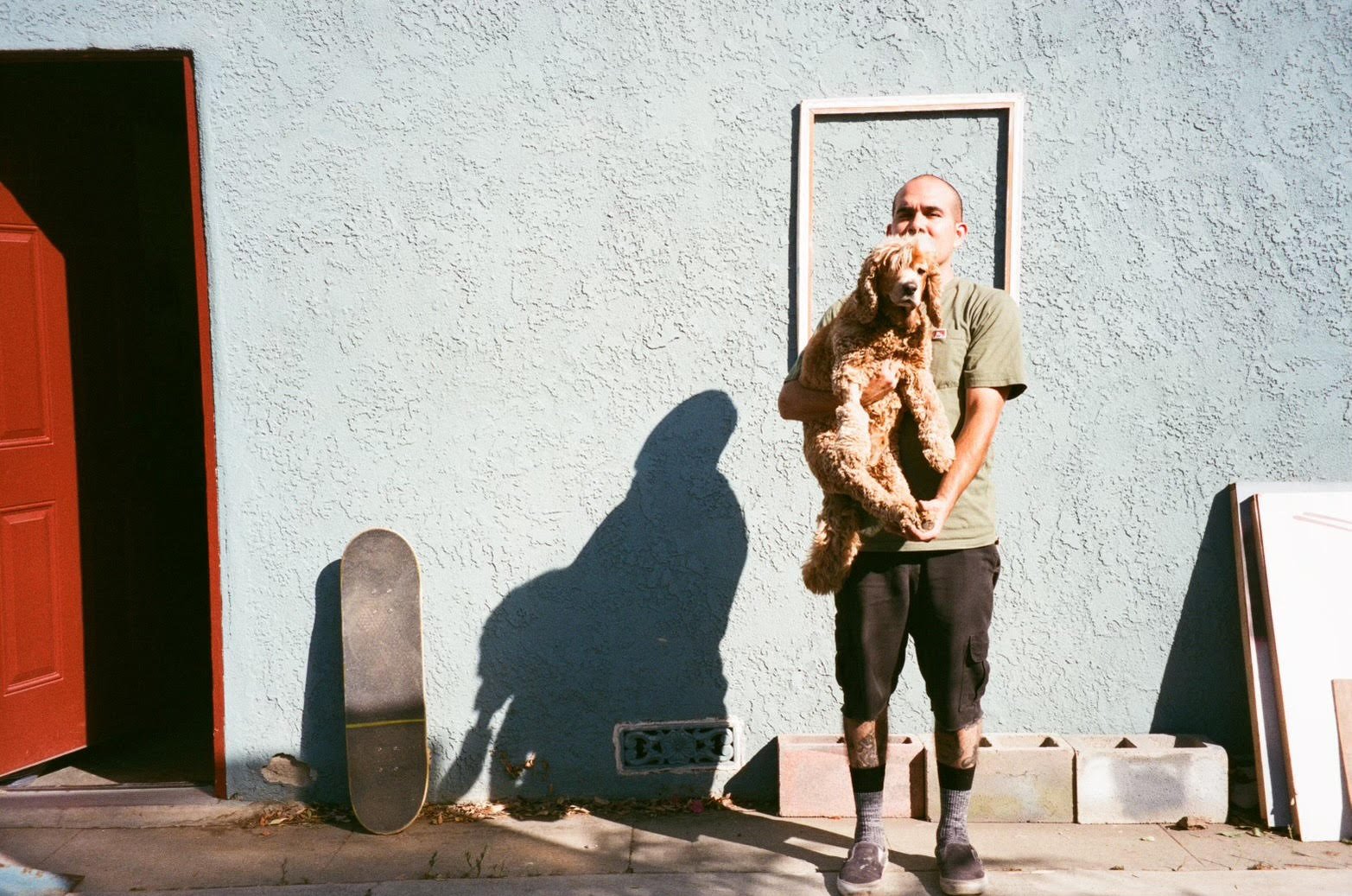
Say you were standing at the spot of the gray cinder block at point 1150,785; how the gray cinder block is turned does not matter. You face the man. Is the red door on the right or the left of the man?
right

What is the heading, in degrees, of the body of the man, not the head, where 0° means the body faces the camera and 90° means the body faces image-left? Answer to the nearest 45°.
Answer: approximately 0°

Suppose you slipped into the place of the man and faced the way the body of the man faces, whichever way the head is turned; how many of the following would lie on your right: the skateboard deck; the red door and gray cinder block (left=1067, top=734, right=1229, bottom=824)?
2

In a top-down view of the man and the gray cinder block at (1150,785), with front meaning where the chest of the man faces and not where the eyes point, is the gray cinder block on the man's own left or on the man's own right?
on the man's own left

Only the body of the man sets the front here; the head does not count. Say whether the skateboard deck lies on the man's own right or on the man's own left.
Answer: on the man's own right

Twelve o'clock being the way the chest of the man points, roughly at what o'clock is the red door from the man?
The red door is roughly at 3 o'clock from the man.
